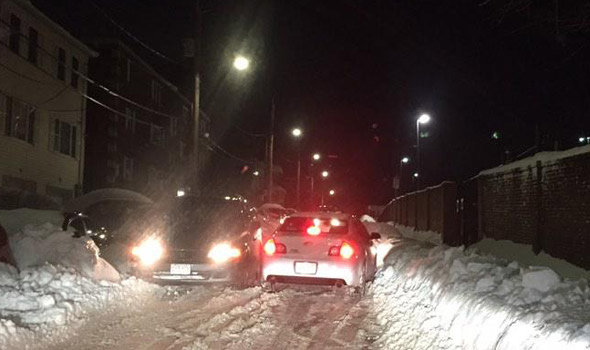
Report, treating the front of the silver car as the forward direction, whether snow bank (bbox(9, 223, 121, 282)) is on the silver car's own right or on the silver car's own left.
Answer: on the silver car's own left

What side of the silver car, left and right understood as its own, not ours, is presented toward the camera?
back

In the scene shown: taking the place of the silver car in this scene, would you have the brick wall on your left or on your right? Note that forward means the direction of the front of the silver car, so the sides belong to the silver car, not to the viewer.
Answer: on your right

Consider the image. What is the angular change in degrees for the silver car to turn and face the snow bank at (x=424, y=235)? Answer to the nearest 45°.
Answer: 0° — it already faces it

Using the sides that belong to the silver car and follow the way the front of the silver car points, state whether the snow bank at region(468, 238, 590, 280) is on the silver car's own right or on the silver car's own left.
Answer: on the silver car's own right

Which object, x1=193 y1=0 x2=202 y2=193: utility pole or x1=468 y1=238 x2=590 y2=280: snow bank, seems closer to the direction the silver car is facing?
the utility pole

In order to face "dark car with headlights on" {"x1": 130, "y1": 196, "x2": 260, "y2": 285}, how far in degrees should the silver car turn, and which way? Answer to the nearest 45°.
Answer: approximately 90° to its left
